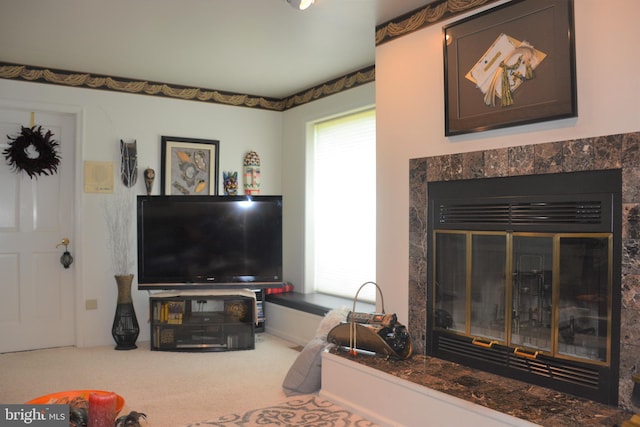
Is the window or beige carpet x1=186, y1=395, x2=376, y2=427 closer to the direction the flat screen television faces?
the beige carpet

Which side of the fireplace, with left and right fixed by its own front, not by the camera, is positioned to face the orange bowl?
front

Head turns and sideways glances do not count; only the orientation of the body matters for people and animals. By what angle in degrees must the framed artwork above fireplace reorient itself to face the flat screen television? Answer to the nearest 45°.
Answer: approximately 90° to its right

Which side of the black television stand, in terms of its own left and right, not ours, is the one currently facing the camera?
front

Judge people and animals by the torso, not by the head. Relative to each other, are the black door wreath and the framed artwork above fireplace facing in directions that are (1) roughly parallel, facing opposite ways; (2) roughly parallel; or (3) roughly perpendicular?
roughly perpendicular

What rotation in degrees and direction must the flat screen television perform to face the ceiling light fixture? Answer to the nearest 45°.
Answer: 0° — it already faces it

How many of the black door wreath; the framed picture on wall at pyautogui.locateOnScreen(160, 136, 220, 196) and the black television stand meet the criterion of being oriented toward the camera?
3

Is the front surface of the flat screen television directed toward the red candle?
yes

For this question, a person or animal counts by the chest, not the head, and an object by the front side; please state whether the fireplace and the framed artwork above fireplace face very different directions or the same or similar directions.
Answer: same or similar directions

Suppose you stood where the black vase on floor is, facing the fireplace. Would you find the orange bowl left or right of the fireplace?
right

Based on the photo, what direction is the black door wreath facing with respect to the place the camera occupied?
facing the viewer

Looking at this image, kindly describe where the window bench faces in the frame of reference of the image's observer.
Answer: facing the viewer and to the left of the viewer

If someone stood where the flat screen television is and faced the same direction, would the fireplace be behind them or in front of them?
in front

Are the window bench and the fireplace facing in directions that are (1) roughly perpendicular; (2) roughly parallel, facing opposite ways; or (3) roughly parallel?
roughly parallel

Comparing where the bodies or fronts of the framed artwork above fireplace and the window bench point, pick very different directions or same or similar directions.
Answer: same or similar directions

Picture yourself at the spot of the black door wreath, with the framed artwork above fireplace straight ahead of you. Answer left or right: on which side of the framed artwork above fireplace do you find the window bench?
left

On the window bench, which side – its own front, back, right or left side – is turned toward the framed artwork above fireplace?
left

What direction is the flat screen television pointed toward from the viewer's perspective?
toward the camera
